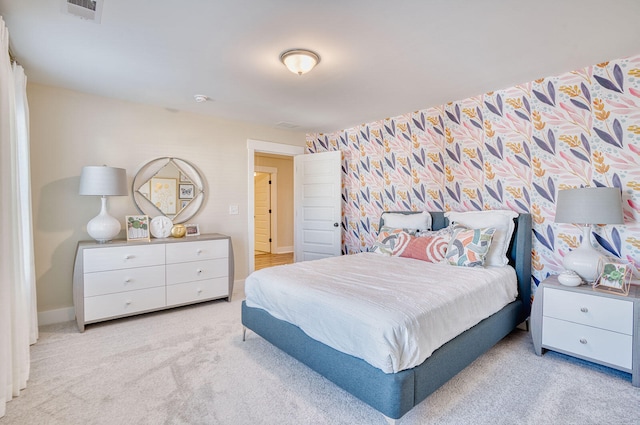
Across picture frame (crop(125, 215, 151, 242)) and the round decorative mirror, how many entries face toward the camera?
2

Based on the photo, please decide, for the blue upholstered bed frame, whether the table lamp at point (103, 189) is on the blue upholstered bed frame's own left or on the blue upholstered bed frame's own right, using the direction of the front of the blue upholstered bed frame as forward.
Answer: on the blue upholstered bed frame's own right

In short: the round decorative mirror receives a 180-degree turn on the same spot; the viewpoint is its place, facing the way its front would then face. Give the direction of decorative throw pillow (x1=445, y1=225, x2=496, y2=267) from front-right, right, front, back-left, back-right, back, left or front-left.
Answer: back-right

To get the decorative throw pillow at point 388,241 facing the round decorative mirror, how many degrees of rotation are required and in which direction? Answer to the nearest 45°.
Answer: approximately 45° to its right

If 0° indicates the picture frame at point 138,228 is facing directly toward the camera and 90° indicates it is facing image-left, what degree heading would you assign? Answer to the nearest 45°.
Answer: approximately 0°

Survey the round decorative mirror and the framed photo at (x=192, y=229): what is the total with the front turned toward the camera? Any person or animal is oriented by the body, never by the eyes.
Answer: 2

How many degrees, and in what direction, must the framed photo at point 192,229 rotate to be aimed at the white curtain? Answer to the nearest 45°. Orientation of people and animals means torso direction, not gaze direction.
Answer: approximately 45° to its right

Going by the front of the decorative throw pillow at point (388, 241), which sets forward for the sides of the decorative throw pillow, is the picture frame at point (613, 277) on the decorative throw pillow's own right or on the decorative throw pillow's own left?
on the decorative throw pillow's own left

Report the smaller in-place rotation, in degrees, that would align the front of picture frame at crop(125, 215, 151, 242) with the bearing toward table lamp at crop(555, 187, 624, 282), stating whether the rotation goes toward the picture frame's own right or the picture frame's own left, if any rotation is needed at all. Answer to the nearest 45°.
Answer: approximately 45° to the picture frame's own left

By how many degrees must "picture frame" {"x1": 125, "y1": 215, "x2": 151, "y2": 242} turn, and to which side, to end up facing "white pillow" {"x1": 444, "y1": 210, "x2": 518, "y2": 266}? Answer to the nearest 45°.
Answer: approximately 45° to its left
